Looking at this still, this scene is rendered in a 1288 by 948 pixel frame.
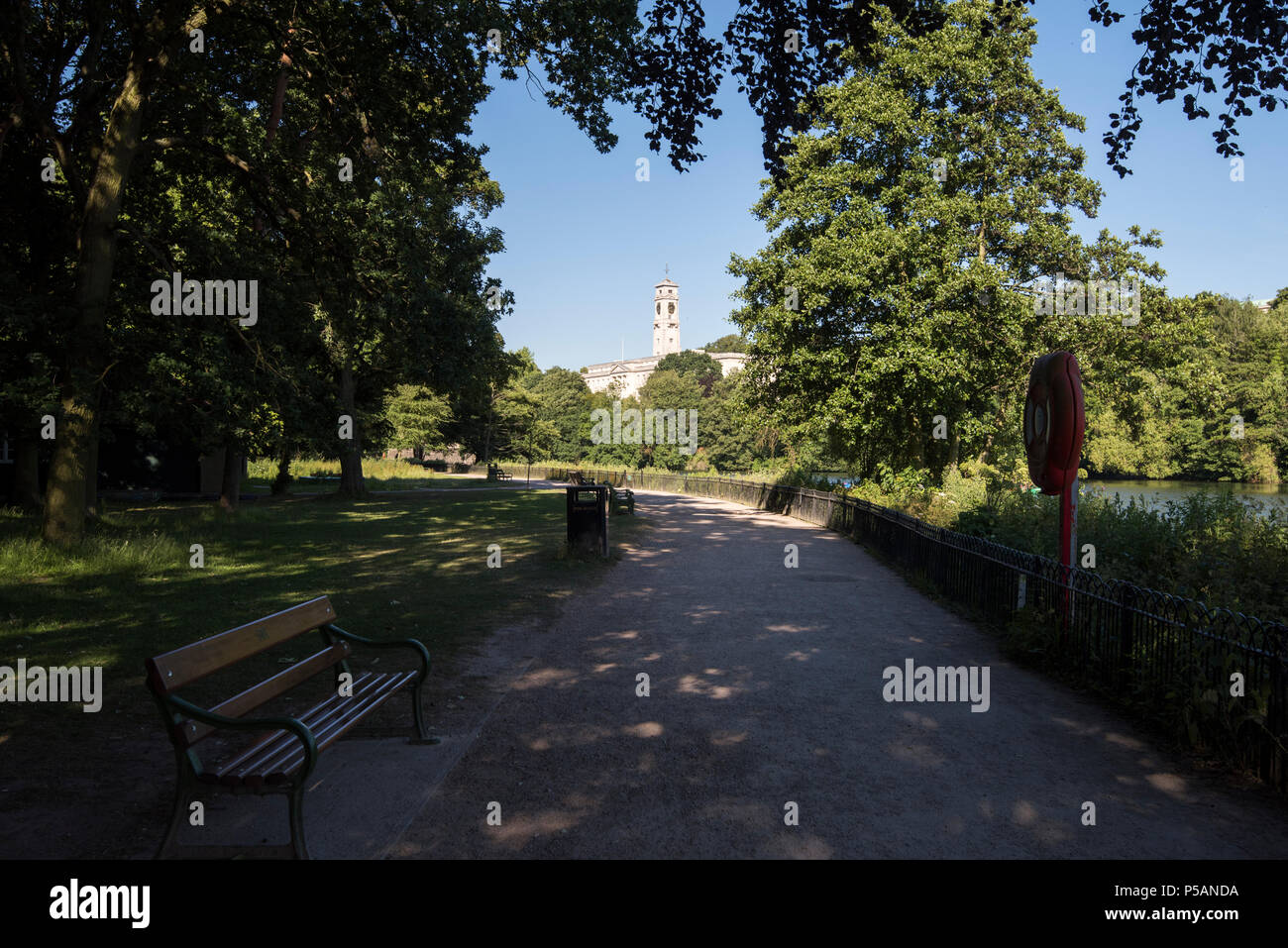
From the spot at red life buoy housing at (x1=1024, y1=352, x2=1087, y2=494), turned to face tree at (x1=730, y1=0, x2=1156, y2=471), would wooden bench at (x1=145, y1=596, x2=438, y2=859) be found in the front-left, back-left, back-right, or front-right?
back-left

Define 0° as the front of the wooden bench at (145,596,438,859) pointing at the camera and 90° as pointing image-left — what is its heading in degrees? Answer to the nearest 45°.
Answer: approximately 315°

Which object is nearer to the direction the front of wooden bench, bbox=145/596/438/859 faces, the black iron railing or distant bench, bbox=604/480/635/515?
the black iron railing

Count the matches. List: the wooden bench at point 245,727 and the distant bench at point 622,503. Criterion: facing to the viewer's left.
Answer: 0

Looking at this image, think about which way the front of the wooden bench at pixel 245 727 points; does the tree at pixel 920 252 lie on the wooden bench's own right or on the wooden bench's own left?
on the wooden bench's own left

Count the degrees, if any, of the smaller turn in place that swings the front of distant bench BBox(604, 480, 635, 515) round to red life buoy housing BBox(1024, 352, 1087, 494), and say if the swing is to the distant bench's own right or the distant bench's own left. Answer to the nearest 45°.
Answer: approximately 90° to the distant bench's own right

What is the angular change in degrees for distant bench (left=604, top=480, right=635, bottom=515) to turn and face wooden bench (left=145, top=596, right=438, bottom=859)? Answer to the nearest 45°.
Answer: approximately 90° to its right

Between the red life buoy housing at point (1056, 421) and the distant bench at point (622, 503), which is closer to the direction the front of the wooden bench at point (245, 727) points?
the red life buoy housing

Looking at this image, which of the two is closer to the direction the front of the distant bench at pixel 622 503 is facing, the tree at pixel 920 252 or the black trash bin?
the tree

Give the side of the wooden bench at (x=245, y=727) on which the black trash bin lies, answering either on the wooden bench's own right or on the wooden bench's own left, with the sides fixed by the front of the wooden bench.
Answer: on the wooden bench's own left

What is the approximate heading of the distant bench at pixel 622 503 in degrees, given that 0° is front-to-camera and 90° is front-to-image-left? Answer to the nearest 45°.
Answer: approximately 270°

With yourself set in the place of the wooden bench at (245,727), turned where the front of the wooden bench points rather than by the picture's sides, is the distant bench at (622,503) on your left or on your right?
on your left

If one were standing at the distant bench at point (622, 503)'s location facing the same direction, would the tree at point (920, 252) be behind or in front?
in front
